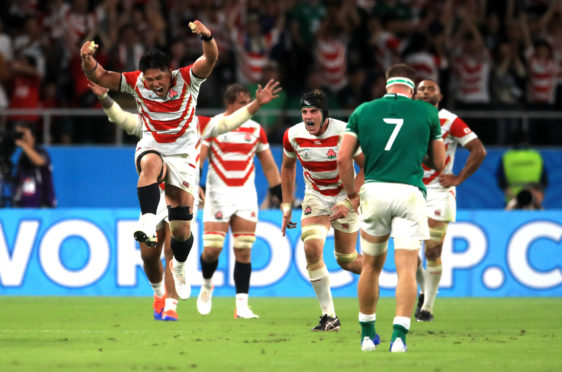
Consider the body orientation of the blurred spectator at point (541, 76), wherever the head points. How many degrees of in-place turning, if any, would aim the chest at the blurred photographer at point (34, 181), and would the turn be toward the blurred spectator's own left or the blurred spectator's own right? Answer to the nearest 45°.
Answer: approximately 45° to the blurred spectator's own right

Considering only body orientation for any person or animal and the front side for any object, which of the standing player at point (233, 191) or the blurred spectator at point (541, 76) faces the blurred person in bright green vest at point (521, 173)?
the blurred spectator at point (541, 76)

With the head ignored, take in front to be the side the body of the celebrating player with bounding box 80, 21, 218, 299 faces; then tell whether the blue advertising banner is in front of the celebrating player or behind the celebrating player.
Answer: behind

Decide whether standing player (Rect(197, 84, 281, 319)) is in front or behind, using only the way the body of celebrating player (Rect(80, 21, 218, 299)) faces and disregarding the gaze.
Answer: behind

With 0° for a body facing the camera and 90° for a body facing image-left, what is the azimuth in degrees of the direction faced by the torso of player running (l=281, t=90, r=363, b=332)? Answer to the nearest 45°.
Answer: approximately 0°

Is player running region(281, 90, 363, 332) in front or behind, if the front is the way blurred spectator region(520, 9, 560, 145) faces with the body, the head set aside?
in front

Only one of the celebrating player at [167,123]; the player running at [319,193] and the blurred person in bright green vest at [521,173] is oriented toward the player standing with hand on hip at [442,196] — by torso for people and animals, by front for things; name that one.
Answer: the blurred person in bright green vest
